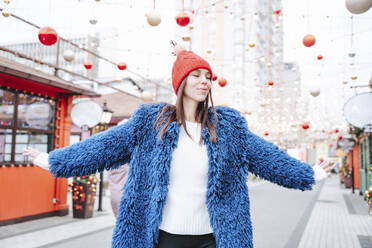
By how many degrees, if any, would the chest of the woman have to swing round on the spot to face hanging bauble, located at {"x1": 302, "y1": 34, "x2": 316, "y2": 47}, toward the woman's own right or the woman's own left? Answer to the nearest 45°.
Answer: approximately 135° to the woman's own left

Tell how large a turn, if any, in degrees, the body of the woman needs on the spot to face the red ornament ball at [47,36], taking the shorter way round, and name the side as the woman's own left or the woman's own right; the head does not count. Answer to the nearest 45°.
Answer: approximately 135° to the woman's own right

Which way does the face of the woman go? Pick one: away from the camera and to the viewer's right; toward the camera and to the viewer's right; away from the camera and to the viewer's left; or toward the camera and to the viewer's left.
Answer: toward the camera and to the viewer's right

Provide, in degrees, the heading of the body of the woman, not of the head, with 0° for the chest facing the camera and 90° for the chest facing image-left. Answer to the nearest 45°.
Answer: approximately 0°

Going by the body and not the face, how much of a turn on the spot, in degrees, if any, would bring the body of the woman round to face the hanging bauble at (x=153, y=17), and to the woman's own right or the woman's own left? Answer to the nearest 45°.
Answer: approximately 180°

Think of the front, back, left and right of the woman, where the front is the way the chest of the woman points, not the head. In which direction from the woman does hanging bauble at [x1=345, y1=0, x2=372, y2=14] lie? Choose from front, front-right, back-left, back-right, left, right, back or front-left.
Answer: back-left
